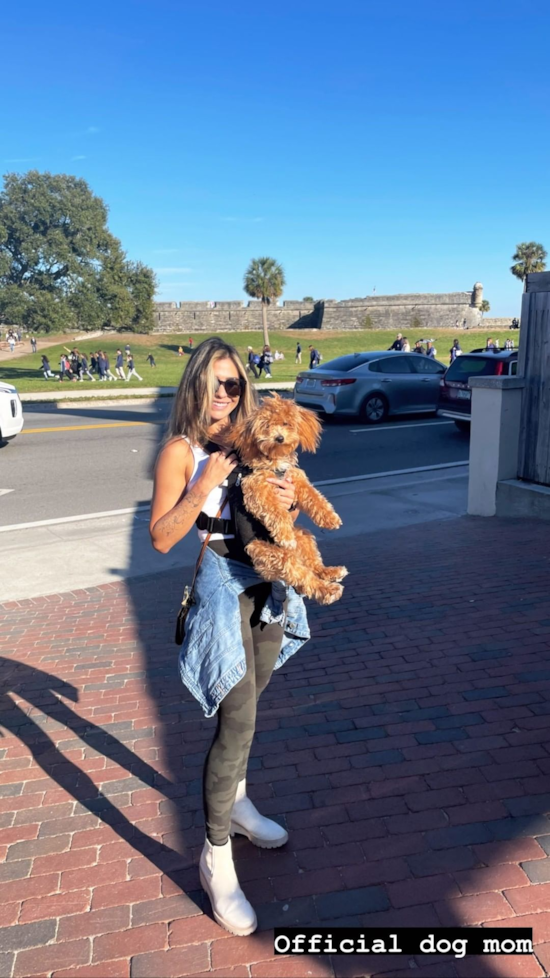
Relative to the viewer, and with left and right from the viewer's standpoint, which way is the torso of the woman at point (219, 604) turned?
facing the viewer and to the right of the viewer

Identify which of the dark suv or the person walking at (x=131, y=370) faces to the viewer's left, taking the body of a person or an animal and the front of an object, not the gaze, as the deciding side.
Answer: the person walking

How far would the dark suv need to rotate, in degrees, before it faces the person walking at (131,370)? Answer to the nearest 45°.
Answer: approximately 90° to its left

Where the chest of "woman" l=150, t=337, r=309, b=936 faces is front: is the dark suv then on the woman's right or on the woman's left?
on the woman's left

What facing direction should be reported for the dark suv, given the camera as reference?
facing away from the viewer and to the right of the viewer

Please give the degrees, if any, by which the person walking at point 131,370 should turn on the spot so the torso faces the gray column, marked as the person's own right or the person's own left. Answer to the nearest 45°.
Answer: approximately 90° to the person's own left

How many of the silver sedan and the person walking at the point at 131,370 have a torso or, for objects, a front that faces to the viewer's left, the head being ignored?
1

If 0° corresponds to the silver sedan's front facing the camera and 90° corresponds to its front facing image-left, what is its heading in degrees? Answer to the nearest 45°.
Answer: approximately 225°

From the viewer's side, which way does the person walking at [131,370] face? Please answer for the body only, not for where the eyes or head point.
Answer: to the viewer's left

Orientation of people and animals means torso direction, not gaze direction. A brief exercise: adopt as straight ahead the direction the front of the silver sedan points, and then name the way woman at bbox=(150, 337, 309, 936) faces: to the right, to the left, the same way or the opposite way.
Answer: to the right

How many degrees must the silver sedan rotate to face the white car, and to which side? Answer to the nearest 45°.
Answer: approximately 180°

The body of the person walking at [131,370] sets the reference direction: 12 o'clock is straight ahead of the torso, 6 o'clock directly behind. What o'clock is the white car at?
The white car is roughly at 9 o'clock from the person walking.
